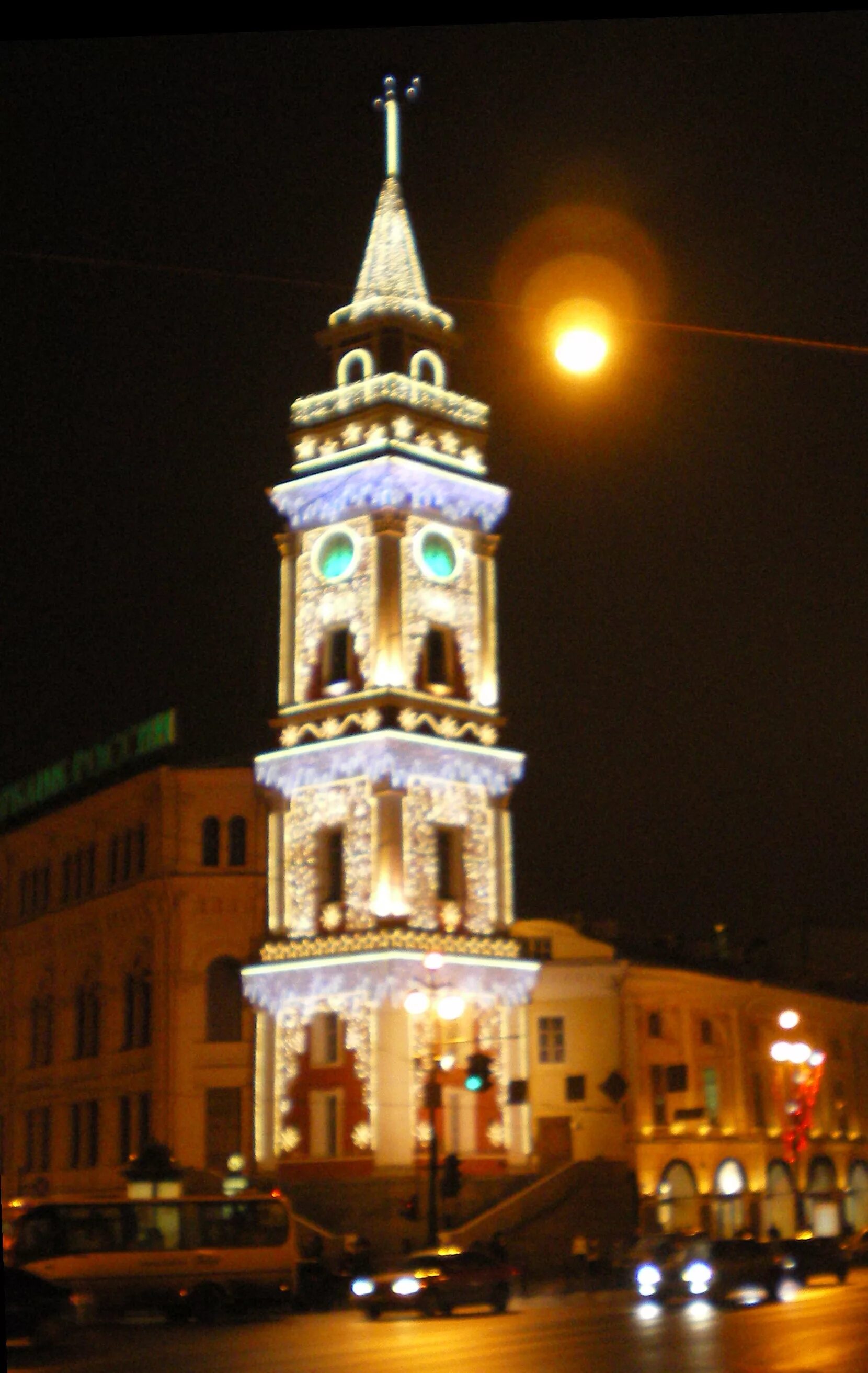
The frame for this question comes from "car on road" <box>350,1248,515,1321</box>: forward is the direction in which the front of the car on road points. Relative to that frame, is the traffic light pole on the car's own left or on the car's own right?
on the car's own right

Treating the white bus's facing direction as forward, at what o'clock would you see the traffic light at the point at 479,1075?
The traffic light is roughly at 6 o'clock from the white bus.

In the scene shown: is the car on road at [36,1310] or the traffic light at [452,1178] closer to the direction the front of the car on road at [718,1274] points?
the car on road

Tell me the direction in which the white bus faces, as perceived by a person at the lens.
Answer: facing to the left of the viewer

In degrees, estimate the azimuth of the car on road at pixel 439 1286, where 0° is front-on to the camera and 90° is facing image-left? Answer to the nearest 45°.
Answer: approximately 45°

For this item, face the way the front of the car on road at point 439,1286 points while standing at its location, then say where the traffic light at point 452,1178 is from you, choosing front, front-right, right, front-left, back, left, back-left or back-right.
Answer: back-right

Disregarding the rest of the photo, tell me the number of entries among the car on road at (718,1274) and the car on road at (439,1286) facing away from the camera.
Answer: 0
